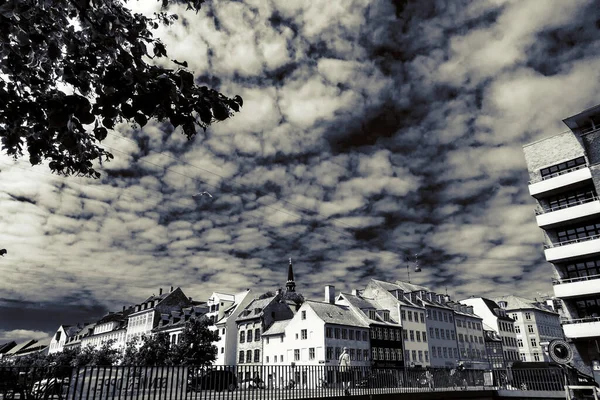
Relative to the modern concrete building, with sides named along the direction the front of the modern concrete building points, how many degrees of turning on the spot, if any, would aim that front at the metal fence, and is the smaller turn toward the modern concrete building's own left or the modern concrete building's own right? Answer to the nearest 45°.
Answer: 0° — it already faces it

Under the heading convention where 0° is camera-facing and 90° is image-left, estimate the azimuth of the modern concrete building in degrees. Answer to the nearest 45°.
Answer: approximately 45°

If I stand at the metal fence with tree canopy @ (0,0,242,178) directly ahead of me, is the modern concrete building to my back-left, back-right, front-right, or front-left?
back-left
